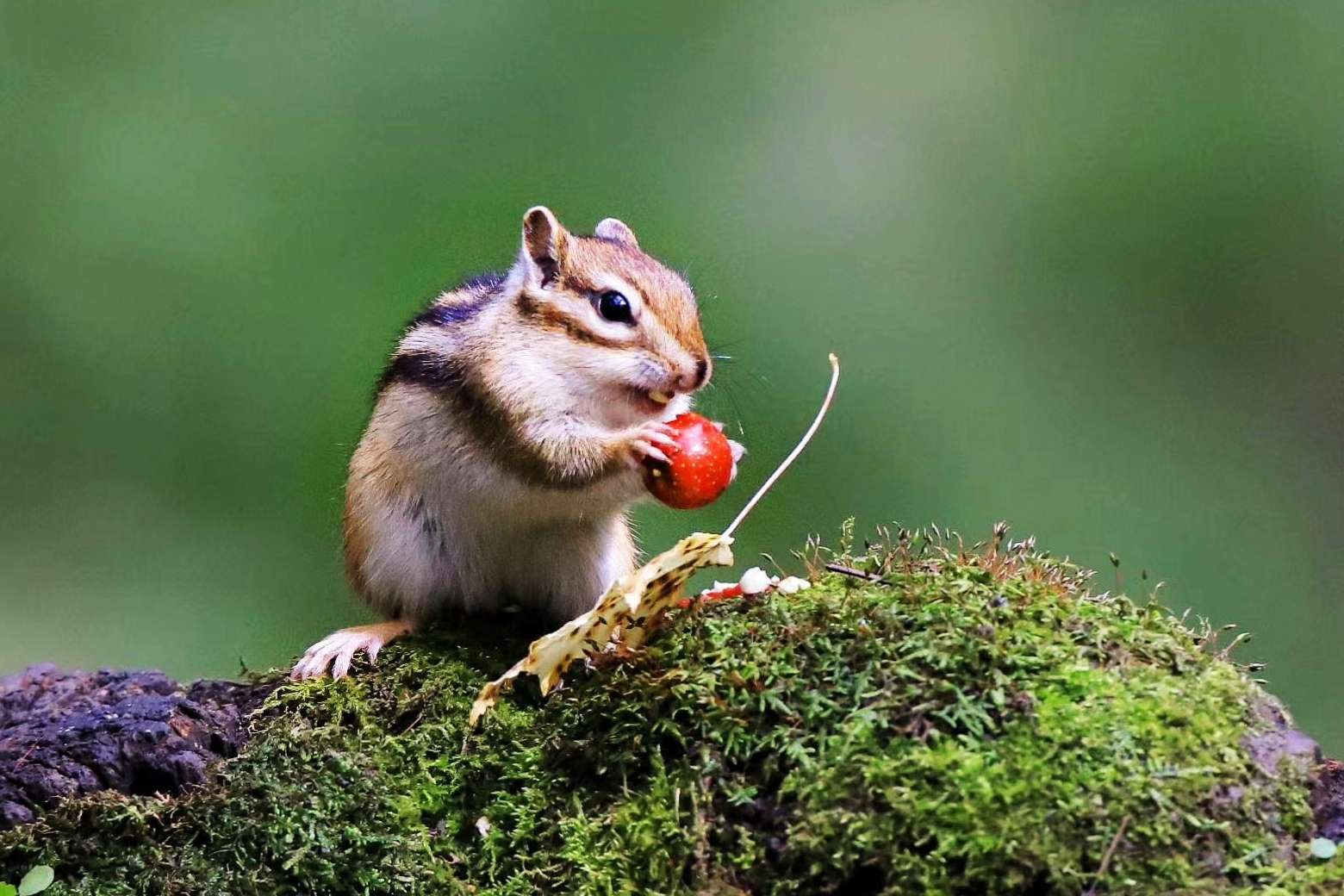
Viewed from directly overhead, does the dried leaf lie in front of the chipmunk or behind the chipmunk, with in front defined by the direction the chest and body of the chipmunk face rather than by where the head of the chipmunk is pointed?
in front

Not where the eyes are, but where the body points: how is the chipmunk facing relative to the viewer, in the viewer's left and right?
facing the viewer and to the right of the viewer
